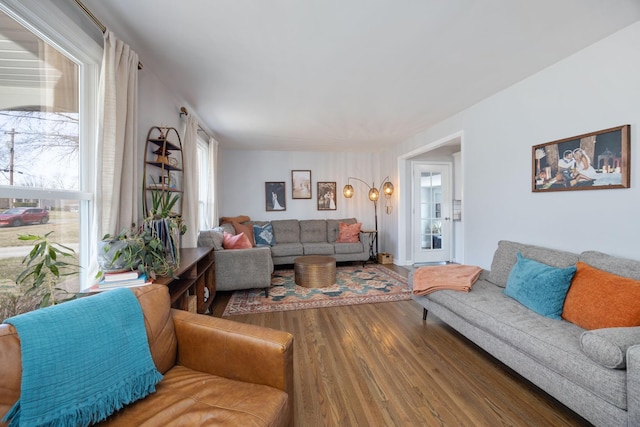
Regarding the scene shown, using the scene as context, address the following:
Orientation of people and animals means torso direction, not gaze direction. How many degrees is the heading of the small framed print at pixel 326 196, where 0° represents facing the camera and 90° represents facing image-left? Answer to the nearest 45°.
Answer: approximately 0°

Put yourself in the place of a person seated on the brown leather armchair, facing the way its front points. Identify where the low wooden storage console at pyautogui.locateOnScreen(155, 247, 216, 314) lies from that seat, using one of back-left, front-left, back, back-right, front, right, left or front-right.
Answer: back-left

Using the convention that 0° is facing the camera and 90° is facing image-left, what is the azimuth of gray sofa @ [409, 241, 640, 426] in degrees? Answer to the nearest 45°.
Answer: approximately 45°

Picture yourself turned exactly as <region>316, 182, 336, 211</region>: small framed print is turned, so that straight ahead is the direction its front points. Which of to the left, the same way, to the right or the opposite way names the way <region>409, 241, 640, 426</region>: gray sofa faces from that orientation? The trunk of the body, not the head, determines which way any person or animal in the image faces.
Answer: to the right

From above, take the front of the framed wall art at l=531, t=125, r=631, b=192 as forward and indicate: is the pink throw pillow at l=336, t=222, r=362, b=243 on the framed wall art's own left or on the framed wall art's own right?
on the framed wall art's own right

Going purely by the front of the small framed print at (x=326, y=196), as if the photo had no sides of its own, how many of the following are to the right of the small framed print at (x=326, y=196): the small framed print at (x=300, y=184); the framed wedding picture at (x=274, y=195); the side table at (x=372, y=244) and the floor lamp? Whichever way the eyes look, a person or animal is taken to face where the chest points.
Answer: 2

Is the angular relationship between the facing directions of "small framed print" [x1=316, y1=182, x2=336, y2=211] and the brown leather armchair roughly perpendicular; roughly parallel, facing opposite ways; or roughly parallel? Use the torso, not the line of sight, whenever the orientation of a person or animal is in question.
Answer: roughly perpendicular

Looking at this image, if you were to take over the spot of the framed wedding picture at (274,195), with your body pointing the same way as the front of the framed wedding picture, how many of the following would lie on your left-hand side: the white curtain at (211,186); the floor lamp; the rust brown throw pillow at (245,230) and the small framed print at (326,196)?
2

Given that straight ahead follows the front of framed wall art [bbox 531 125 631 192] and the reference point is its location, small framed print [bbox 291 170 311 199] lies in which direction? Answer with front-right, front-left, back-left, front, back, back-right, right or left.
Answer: front-right

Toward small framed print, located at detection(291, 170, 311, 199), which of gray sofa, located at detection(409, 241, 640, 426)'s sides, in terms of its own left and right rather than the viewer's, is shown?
right

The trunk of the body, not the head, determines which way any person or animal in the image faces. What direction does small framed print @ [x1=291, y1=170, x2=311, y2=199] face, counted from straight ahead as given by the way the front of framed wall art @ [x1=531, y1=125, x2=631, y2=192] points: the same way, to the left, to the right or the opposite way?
to the left

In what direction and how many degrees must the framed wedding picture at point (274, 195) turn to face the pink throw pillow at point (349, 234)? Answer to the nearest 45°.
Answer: approximately 45° to its left

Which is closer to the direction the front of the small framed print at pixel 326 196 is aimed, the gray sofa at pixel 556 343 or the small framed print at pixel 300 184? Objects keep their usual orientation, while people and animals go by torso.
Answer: the gray sofa

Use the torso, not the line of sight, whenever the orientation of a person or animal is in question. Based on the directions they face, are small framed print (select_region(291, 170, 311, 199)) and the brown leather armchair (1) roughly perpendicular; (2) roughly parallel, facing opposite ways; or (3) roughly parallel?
roughly perpendicular

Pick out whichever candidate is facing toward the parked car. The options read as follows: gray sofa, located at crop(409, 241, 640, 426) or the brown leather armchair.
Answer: the gray sofa

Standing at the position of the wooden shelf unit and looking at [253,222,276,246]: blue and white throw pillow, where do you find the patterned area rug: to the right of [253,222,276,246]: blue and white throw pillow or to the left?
right
